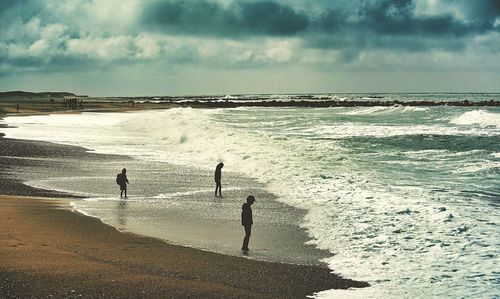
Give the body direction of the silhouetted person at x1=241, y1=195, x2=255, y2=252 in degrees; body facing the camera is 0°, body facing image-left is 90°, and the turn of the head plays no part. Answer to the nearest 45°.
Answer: approximately 270°
